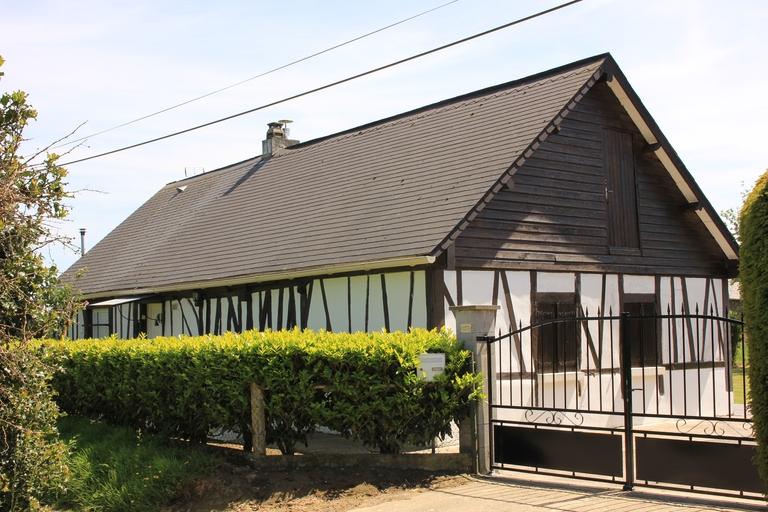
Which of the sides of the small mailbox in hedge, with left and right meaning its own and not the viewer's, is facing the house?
back

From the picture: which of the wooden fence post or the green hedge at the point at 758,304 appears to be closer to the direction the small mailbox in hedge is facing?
the green hedge

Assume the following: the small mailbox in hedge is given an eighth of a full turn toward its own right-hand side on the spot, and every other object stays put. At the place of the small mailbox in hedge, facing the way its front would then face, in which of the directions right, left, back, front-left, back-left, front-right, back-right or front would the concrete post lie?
back

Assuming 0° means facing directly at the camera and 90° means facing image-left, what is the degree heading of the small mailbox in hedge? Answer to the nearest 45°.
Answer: approximately 0°

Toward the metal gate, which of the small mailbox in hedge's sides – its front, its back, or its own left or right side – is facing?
left

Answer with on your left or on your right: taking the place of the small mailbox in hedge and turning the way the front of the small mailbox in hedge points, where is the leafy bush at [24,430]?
on your right

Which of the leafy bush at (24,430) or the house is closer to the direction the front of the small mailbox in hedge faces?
the leafy bush

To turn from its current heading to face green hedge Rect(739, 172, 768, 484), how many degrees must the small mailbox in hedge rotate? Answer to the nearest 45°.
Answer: approximately 45° to its left

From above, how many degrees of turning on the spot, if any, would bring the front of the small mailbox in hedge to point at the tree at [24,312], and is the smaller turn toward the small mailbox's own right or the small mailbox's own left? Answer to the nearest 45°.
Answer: approximately 90° to the small mailbox's own right
